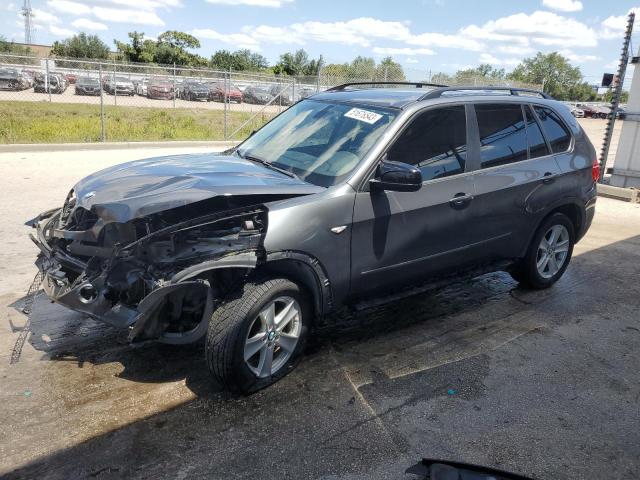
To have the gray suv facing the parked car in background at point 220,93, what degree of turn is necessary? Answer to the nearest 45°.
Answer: approximately 135° to its right

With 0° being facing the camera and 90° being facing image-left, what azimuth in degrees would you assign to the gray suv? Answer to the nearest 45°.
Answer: approximately 45°

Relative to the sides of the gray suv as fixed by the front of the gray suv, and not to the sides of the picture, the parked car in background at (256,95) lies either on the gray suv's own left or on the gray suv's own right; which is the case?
on the gray suv's own right

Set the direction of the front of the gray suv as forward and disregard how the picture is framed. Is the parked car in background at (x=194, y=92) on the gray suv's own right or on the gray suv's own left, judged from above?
on the gray suv's own right

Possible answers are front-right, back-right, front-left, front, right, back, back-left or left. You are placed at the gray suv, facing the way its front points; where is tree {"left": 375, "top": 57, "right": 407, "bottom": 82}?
back-right

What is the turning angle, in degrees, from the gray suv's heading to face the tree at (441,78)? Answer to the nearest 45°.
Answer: approximately 135° to its right

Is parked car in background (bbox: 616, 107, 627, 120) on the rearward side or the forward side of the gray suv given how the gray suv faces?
on the rearward side

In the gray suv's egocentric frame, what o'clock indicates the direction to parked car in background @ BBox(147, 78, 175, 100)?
The parked car in background is roughly at 4 o'clock from the gray suv.

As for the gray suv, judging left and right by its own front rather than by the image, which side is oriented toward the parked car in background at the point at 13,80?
right
